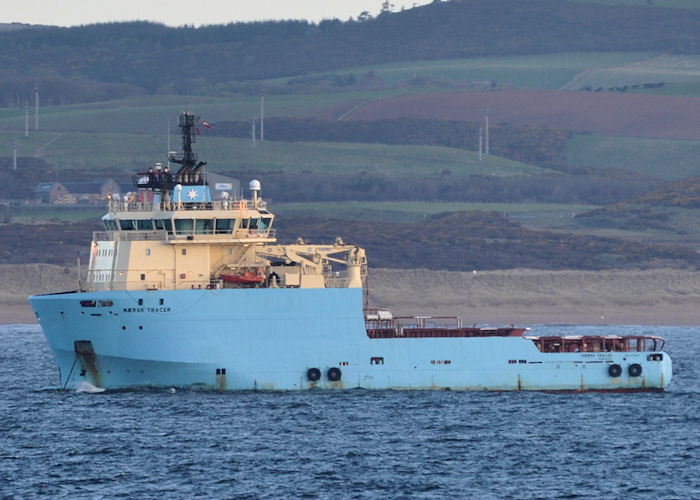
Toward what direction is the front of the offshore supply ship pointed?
to the viewer's left
